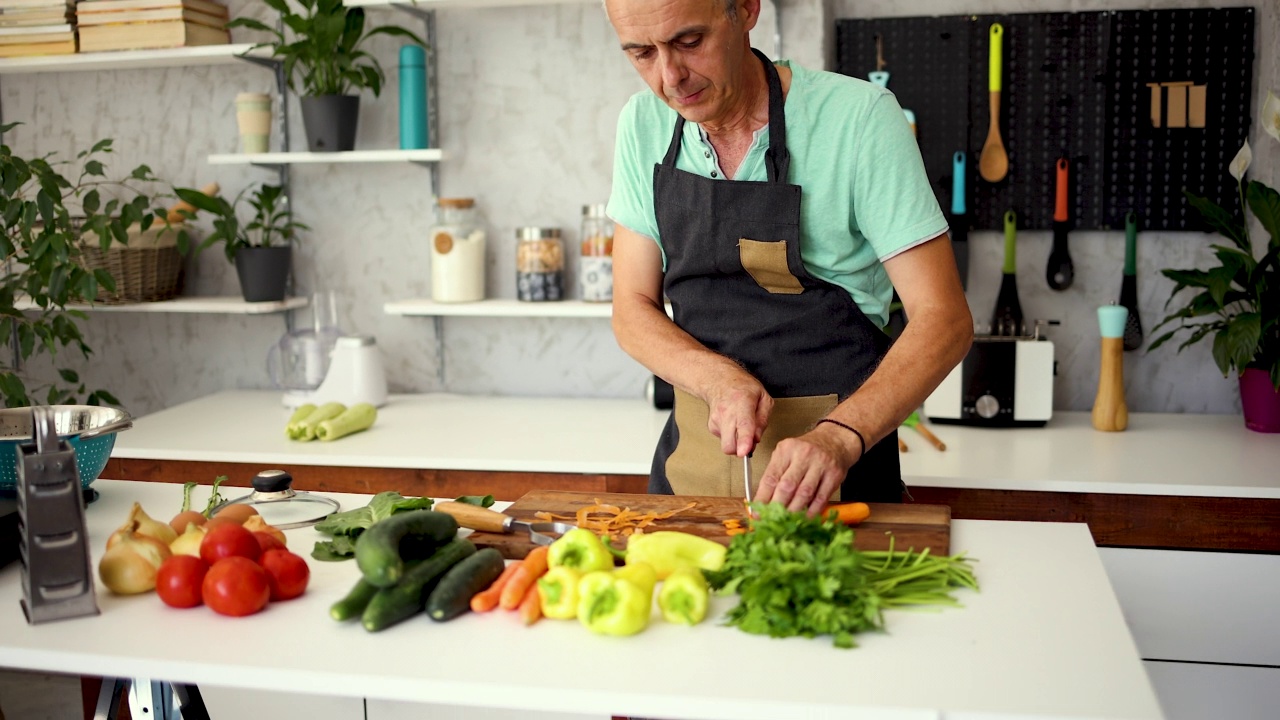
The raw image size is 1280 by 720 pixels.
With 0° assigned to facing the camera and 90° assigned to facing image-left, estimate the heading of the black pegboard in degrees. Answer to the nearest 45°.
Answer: approximately 0°

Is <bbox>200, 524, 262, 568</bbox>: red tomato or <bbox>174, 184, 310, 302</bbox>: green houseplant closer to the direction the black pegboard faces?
the red tomato

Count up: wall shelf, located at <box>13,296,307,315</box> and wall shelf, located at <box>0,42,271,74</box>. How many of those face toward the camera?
2

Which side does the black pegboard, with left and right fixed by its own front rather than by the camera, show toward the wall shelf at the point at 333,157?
right

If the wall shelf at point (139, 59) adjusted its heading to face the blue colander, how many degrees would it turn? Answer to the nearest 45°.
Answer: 0° — it already faces it

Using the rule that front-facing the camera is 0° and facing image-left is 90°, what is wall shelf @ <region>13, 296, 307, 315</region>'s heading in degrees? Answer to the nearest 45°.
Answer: approximately 0°

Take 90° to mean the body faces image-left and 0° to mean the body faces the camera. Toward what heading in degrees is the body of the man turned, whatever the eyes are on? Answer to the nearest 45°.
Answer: approximately 45°
